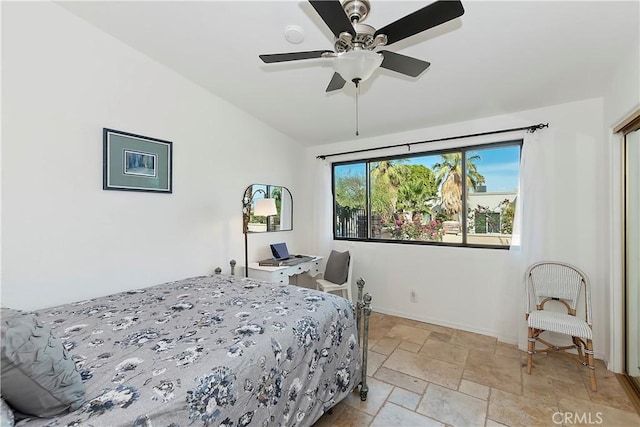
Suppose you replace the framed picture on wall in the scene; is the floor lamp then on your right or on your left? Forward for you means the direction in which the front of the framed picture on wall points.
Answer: on your left

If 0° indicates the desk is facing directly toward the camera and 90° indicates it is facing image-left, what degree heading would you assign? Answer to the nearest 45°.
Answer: approximately 315°

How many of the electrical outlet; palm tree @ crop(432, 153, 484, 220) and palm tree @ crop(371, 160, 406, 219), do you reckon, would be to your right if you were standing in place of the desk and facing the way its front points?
0

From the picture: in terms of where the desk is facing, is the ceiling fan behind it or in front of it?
in front

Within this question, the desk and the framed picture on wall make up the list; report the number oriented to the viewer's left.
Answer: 0

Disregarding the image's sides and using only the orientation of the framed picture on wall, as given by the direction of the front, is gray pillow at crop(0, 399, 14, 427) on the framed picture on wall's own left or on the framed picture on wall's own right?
on the framed picture on wall's own right

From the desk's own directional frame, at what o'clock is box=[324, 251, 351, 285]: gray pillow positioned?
The gray pillow is roughly at 10 o'clock from the desk.

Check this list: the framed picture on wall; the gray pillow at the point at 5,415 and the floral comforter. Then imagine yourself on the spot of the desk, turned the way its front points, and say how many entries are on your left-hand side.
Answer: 0

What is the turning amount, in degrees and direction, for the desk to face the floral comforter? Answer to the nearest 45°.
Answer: approximately 45° to its right

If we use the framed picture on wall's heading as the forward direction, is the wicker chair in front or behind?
in front
